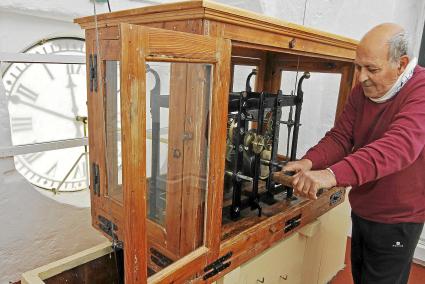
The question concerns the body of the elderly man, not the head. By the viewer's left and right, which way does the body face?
facing the viewer and to the left of the viewer

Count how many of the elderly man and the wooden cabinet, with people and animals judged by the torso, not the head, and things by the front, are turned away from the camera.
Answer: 0

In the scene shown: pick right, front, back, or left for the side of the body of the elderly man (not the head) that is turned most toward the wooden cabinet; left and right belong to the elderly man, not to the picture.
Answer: front
